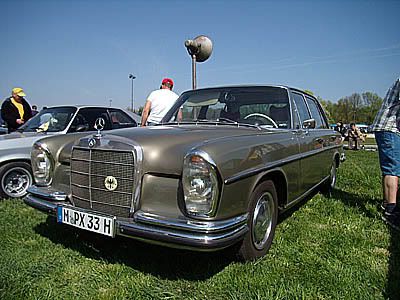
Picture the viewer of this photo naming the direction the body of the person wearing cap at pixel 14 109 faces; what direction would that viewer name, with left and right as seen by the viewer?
facing the viewer and to the right of the viewer

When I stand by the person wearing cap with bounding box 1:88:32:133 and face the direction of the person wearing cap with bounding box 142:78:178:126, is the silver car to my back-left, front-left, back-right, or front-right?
front-right

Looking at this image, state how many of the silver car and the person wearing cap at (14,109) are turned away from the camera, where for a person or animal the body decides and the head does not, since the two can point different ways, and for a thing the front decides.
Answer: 0

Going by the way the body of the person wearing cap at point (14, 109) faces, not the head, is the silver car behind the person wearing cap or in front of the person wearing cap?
in front

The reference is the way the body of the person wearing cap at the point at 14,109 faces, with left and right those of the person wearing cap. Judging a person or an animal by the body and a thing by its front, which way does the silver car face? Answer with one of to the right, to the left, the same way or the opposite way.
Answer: to the right

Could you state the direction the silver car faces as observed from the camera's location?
facing the viewer and to the left of the viewer
